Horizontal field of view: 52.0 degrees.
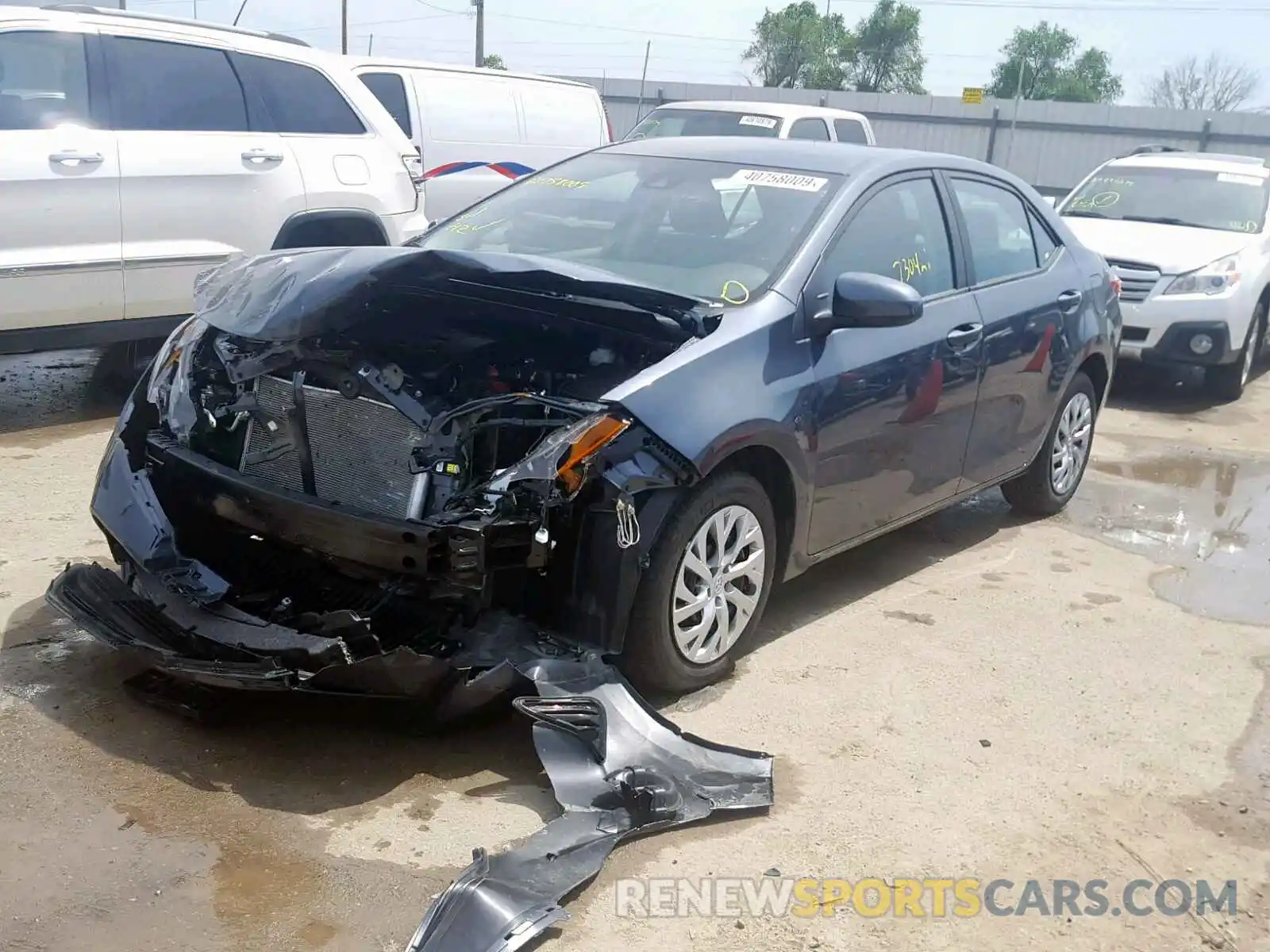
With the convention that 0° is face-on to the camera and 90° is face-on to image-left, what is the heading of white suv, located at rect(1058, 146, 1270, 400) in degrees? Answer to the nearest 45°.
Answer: approximately 45°

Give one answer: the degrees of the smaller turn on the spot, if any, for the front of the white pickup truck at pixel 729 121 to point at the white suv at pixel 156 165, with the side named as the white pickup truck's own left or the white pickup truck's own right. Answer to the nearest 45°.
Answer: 0° — it already faces it

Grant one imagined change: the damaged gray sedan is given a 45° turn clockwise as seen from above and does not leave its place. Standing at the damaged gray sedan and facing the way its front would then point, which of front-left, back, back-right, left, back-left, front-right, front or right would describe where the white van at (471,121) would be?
right

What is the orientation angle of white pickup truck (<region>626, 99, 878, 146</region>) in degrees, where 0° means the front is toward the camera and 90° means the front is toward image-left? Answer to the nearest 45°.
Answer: approximately 45°

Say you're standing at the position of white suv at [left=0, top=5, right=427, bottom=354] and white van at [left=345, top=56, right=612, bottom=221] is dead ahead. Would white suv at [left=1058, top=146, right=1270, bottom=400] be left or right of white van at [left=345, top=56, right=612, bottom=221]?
right
